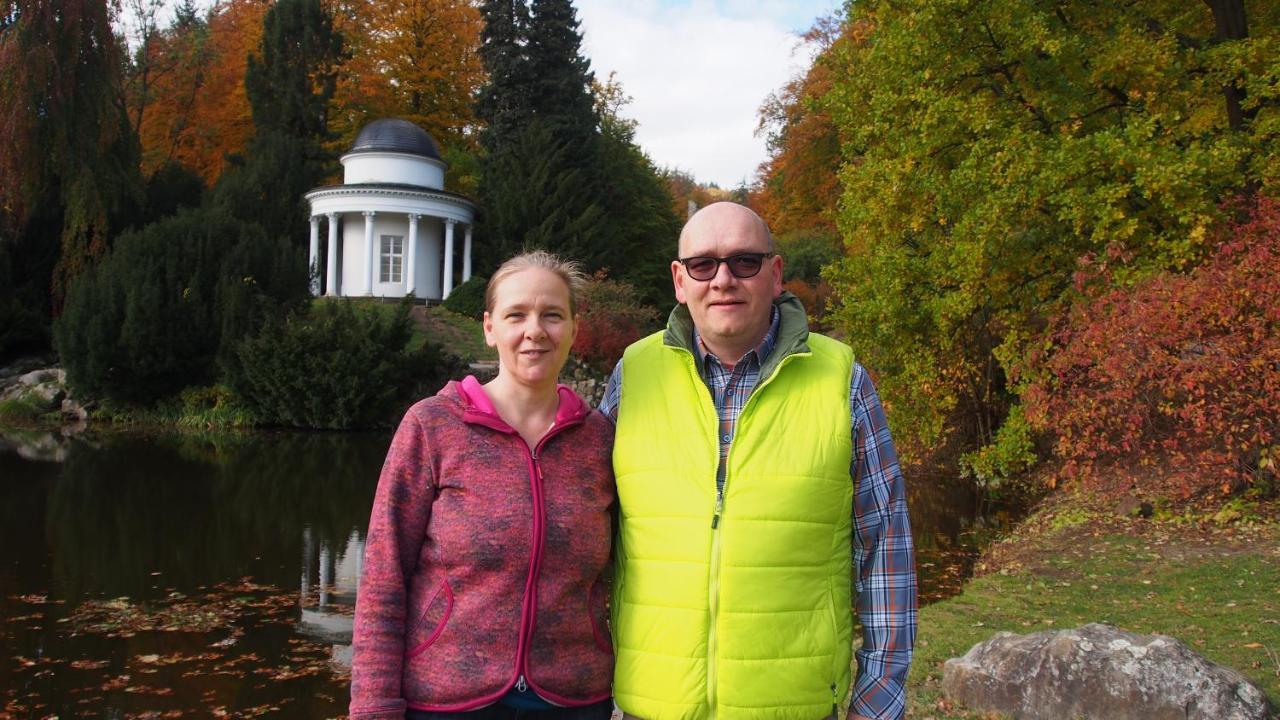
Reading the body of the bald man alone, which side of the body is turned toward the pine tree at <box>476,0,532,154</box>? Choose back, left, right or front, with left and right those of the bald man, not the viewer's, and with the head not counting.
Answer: back

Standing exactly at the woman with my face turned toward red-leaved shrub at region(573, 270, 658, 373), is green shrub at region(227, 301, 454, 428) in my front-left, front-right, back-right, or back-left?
front-left

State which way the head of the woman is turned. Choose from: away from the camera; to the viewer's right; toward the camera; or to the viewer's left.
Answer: toward the camera

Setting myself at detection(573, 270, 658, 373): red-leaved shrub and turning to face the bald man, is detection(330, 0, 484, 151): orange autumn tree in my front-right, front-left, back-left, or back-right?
back-right

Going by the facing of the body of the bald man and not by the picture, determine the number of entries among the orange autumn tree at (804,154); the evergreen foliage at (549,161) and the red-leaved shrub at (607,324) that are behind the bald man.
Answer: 3

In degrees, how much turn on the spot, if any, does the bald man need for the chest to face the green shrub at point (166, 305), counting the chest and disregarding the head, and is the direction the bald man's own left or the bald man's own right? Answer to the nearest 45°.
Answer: approximately 135° to the bald man's own right

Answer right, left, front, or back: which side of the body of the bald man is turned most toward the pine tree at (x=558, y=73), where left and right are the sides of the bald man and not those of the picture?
back

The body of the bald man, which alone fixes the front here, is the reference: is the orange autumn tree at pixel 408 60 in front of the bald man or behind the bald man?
behind

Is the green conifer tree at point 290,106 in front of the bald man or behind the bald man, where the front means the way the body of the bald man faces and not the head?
behind

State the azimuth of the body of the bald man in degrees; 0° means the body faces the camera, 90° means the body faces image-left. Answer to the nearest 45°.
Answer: approximately 0°

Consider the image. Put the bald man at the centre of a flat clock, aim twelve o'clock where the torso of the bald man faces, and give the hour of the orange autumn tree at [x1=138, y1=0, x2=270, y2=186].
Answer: The orange autumn tree is roughly at 5 o'clock from the bald man.

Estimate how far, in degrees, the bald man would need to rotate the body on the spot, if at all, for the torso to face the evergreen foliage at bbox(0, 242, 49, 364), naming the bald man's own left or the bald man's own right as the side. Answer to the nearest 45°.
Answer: approximately 135° to the bald man's own right

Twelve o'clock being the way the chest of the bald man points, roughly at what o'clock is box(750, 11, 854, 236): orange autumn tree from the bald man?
The orange autumn tree is roughly at 6 o'clock from the bald man.

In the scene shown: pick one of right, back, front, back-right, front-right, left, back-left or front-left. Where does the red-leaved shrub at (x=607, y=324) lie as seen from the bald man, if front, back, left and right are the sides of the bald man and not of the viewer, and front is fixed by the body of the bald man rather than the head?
back

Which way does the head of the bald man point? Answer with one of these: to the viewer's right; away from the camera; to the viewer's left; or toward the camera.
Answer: toward the camera

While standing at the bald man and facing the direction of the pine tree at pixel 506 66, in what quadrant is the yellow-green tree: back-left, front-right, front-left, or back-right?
front-right
